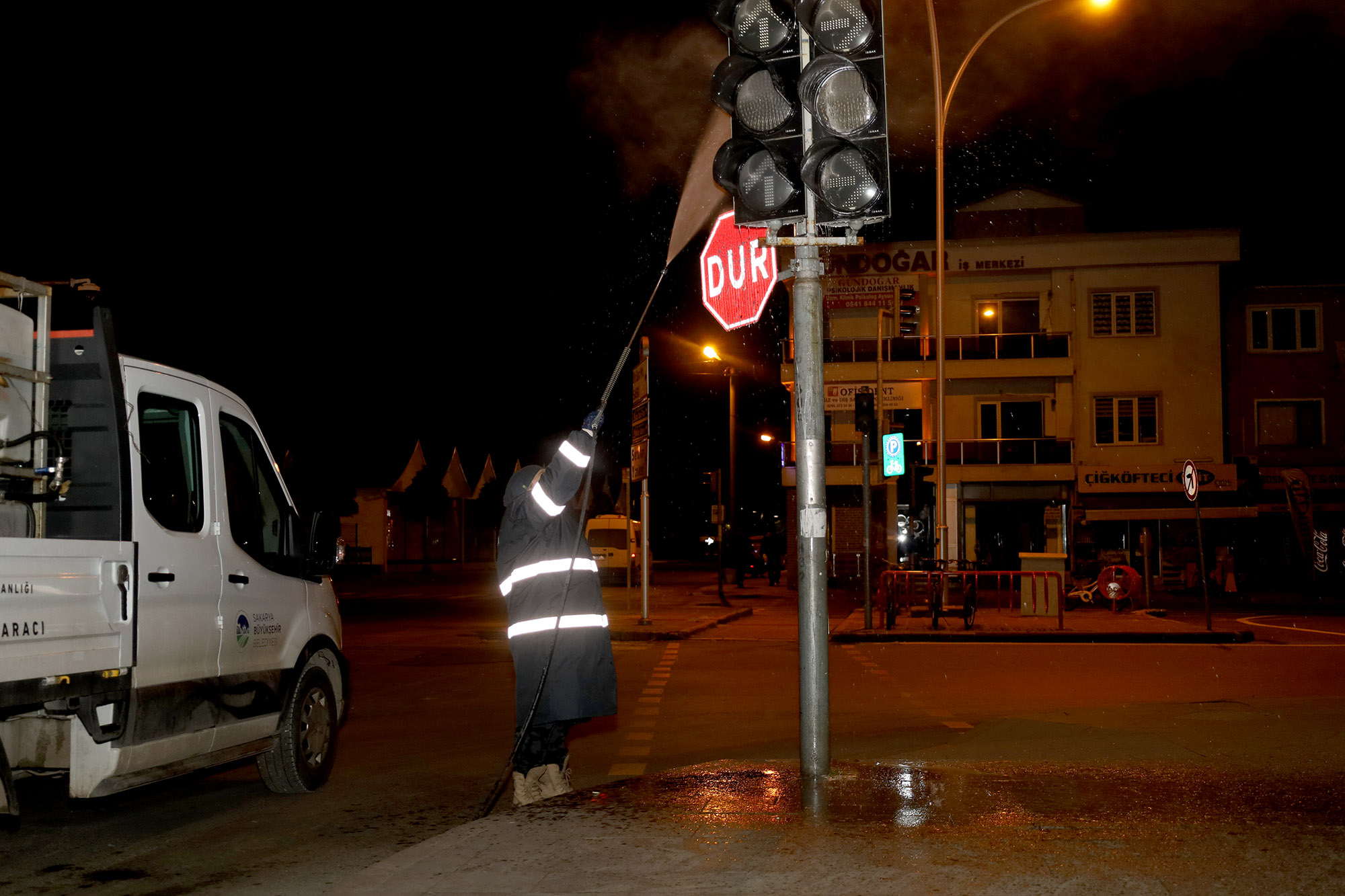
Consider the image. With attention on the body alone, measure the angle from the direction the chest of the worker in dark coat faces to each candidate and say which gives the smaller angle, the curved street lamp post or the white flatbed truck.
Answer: the curved street lamp post

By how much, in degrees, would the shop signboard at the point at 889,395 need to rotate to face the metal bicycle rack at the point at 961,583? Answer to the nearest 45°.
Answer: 0° — it already faces it

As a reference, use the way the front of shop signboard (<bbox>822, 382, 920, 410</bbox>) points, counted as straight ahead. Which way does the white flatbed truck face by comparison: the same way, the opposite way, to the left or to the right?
the opposite way

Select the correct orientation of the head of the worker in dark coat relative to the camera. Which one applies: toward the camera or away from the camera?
away from the camera

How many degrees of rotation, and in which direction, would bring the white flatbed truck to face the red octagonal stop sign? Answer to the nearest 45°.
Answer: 0° — it already faces it

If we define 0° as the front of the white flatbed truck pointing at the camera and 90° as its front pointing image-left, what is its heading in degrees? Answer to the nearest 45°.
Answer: approximately 225°

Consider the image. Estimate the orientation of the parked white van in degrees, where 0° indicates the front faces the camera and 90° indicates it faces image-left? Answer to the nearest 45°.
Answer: approximately 225°
